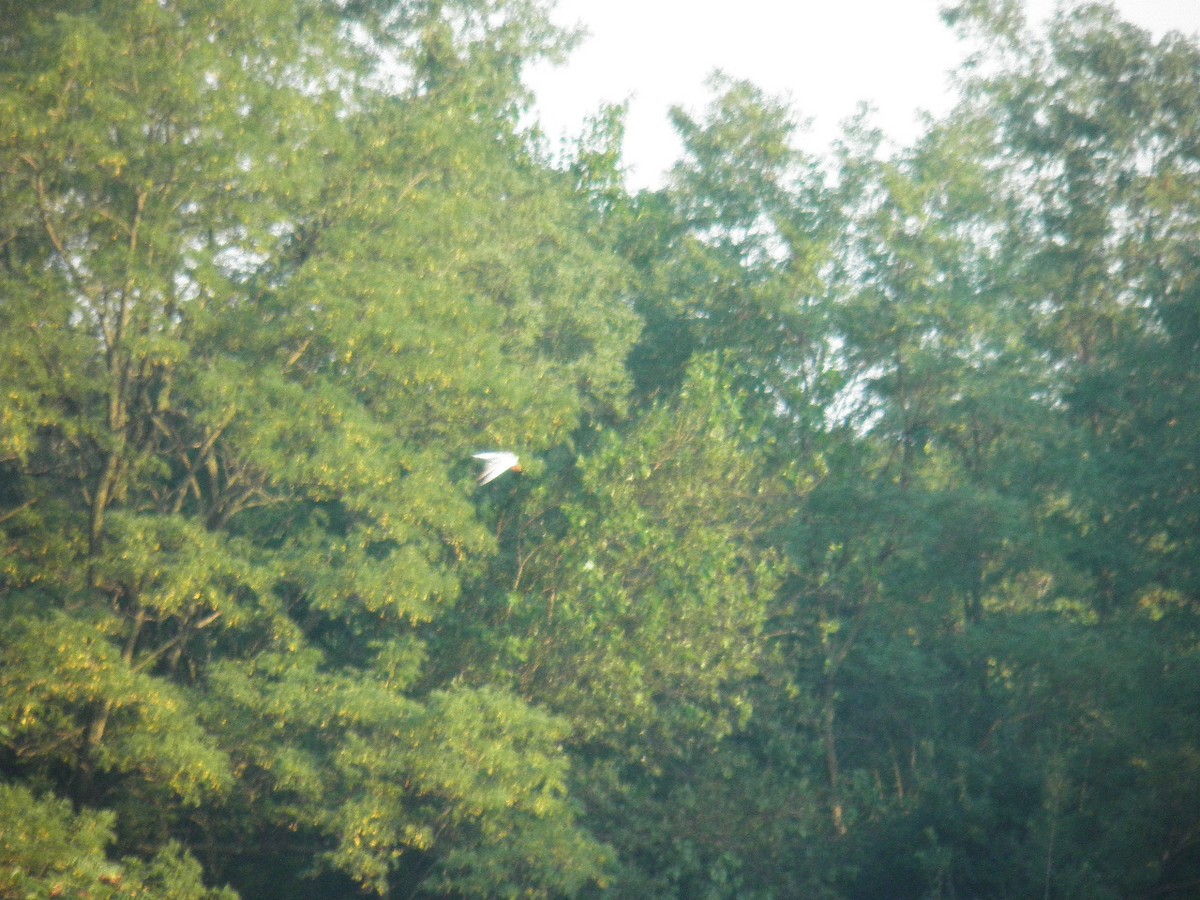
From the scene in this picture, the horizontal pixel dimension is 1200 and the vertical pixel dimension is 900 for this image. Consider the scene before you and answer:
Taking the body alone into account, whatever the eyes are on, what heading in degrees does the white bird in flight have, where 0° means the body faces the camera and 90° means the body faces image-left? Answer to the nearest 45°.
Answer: approximately 270°
